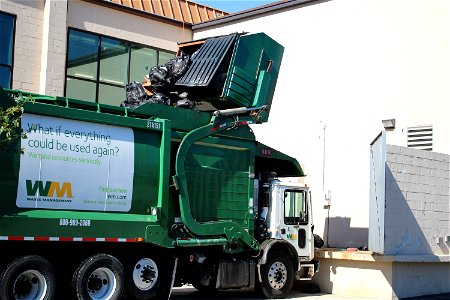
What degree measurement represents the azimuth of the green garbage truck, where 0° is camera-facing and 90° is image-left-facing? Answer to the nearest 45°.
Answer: approximately 225°

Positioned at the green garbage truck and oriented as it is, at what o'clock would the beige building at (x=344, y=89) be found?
The beige building is roughly at 12 o'clock from the green garbage truck.
